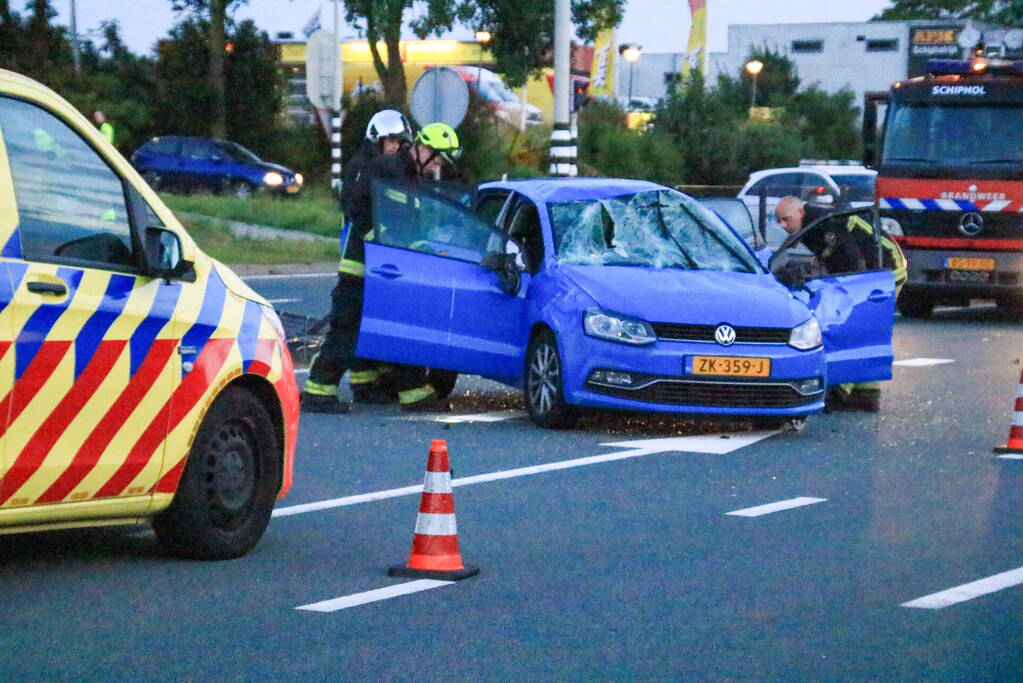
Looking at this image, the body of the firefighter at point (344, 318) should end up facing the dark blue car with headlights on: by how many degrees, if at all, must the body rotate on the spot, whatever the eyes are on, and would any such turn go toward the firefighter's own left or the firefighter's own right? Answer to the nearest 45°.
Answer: approximately 90° to the firefighter's own left

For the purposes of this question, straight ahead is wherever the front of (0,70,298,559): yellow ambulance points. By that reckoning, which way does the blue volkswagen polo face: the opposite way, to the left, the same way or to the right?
to the right

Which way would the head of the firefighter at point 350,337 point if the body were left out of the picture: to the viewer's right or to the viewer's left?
to the viewer's right

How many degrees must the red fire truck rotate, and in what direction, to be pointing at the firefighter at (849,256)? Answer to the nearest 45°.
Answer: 0° — it already faces them

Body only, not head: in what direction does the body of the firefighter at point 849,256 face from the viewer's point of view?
to the viewer's left

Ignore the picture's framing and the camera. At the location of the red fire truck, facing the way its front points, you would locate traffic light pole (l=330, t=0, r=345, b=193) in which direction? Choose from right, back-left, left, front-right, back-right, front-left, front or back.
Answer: back-right

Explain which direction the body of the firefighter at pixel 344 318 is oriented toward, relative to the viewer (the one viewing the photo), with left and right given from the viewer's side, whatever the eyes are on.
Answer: facing to the right of the viewer

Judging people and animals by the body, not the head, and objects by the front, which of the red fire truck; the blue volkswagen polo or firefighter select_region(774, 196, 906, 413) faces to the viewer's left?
the firefighter

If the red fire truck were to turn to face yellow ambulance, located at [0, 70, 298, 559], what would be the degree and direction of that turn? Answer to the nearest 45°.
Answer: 0° — it already faces it

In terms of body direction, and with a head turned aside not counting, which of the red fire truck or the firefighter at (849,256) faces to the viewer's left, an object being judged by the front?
the firefighter

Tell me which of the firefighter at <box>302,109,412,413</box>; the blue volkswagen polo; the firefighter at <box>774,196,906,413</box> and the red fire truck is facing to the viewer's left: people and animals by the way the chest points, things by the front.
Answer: the firefighter at <box>774,196,906,413</box>

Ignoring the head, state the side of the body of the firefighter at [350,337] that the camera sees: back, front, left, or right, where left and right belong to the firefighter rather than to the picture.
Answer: right
